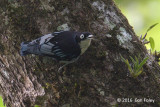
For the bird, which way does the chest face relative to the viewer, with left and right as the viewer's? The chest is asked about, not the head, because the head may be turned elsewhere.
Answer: facing to the right of the viewer
